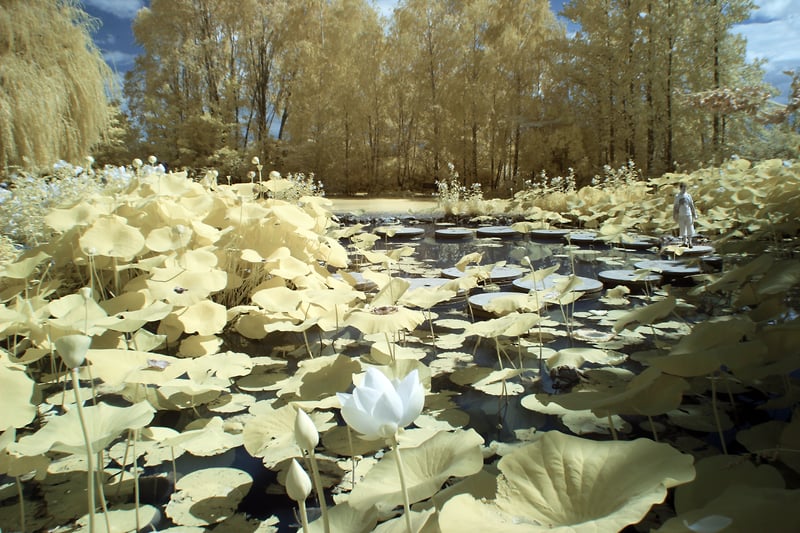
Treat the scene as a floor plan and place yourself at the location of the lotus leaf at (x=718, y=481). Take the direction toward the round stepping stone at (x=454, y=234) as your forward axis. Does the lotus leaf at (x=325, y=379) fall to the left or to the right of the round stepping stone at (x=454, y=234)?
left

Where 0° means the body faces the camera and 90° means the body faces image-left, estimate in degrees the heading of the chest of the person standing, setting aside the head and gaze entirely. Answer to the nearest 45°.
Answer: approximately 0°

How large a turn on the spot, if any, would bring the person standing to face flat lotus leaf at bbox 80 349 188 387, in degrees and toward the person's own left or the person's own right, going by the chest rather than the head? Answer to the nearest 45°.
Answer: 0° — they already face it

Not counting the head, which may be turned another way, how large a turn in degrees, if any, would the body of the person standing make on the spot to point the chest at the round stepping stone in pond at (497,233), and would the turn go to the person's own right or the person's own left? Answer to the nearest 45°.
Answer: approximately 135° to the person's own right

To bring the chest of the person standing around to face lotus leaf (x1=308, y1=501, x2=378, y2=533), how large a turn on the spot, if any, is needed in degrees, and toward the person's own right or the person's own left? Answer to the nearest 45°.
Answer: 0° — they already face it
